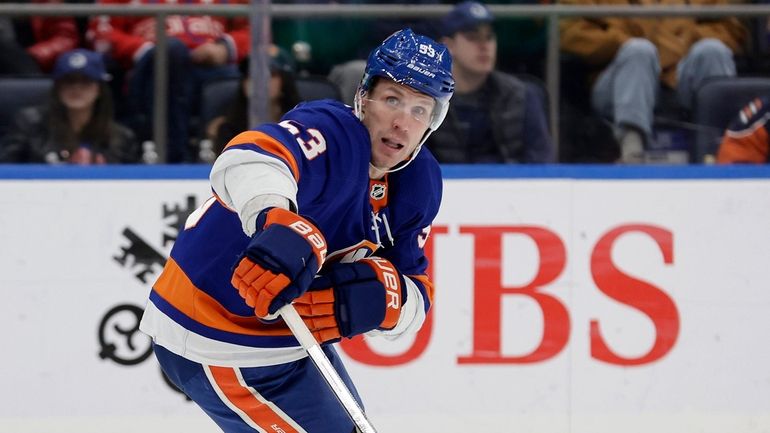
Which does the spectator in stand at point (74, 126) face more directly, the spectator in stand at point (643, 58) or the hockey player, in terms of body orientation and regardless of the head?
the hockey player

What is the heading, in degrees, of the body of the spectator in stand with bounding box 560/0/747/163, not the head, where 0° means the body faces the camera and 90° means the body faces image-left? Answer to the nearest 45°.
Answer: approximately 0°

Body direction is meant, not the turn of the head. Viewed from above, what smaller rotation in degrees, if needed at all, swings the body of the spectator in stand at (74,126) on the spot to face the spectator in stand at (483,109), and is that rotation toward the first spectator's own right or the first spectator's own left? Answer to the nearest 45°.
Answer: approximately 90° to the first spectator's own left

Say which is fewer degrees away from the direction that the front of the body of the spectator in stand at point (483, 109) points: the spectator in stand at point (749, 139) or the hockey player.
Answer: the hockey player

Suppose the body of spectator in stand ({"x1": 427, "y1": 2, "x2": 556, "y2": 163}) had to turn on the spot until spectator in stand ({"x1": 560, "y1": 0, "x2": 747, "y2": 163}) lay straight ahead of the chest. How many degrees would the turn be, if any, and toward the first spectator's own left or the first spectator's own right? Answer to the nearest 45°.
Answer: approximately 90° to the first spectator's own left
